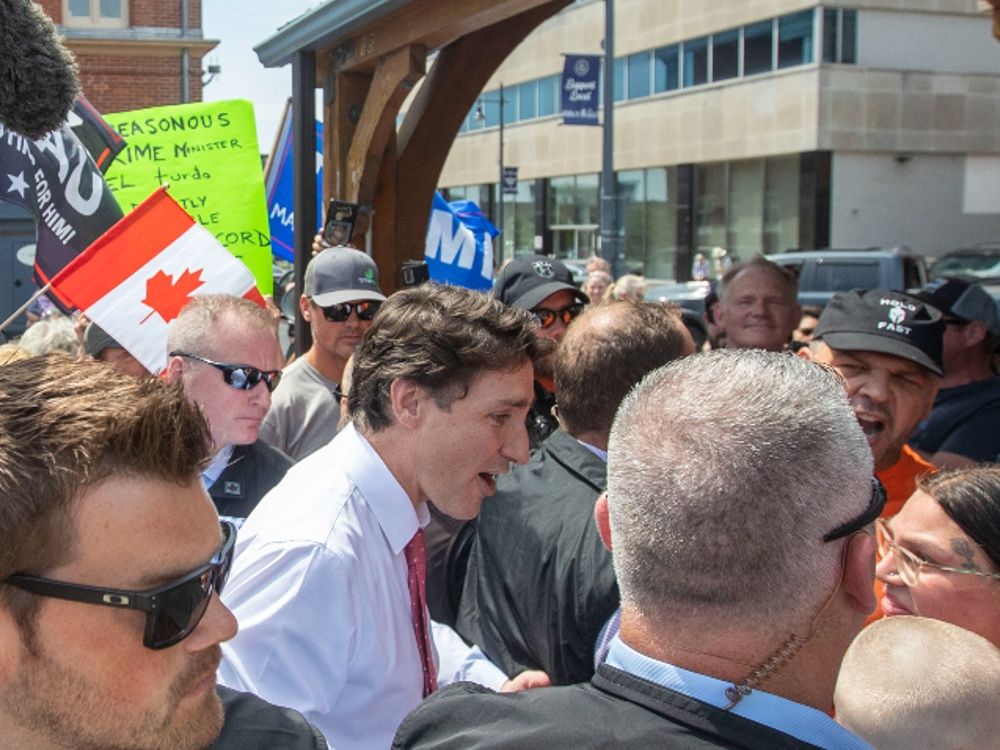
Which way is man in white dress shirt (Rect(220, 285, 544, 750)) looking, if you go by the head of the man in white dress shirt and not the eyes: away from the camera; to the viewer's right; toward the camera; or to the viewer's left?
to the viewer's right

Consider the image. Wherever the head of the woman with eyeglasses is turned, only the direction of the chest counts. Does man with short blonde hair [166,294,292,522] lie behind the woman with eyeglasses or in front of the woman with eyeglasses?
in front

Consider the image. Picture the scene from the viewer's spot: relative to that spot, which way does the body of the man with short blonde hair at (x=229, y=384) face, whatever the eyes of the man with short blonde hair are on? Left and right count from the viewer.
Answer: facing the viewer and to the right of the viewer

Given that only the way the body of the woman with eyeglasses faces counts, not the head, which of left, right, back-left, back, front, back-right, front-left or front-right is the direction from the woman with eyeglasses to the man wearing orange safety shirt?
right

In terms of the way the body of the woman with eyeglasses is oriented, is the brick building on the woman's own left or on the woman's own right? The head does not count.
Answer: on the woman's own right

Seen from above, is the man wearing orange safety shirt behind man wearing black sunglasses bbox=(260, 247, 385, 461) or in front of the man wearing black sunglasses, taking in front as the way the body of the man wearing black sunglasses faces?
in front

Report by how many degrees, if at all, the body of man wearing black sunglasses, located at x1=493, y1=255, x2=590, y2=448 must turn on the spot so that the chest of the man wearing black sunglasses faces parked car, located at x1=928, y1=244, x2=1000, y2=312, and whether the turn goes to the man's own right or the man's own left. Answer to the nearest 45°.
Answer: approximately 90° to the man's own left

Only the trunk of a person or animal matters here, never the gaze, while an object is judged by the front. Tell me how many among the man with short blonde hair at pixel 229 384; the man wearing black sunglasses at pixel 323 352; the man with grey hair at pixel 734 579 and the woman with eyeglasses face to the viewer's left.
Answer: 1

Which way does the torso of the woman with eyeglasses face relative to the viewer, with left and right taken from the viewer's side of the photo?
facing to the left of the viewer

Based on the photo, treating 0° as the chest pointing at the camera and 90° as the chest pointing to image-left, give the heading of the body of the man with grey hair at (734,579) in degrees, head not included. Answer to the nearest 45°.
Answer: approximately 225°

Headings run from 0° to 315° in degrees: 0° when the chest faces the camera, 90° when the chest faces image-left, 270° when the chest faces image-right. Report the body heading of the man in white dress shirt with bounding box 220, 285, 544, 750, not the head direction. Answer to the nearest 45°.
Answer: approximately 270°

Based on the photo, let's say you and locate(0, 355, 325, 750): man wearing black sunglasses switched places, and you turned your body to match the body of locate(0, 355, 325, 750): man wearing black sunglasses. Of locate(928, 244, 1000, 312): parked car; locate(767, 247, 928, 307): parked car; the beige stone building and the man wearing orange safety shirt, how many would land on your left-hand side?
4

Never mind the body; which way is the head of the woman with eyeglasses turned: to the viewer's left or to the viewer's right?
to the viewer's left

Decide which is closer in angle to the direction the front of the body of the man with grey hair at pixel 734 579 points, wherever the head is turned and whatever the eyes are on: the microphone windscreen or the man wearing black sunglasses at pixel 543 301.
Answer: the man wearing black sunglasses
